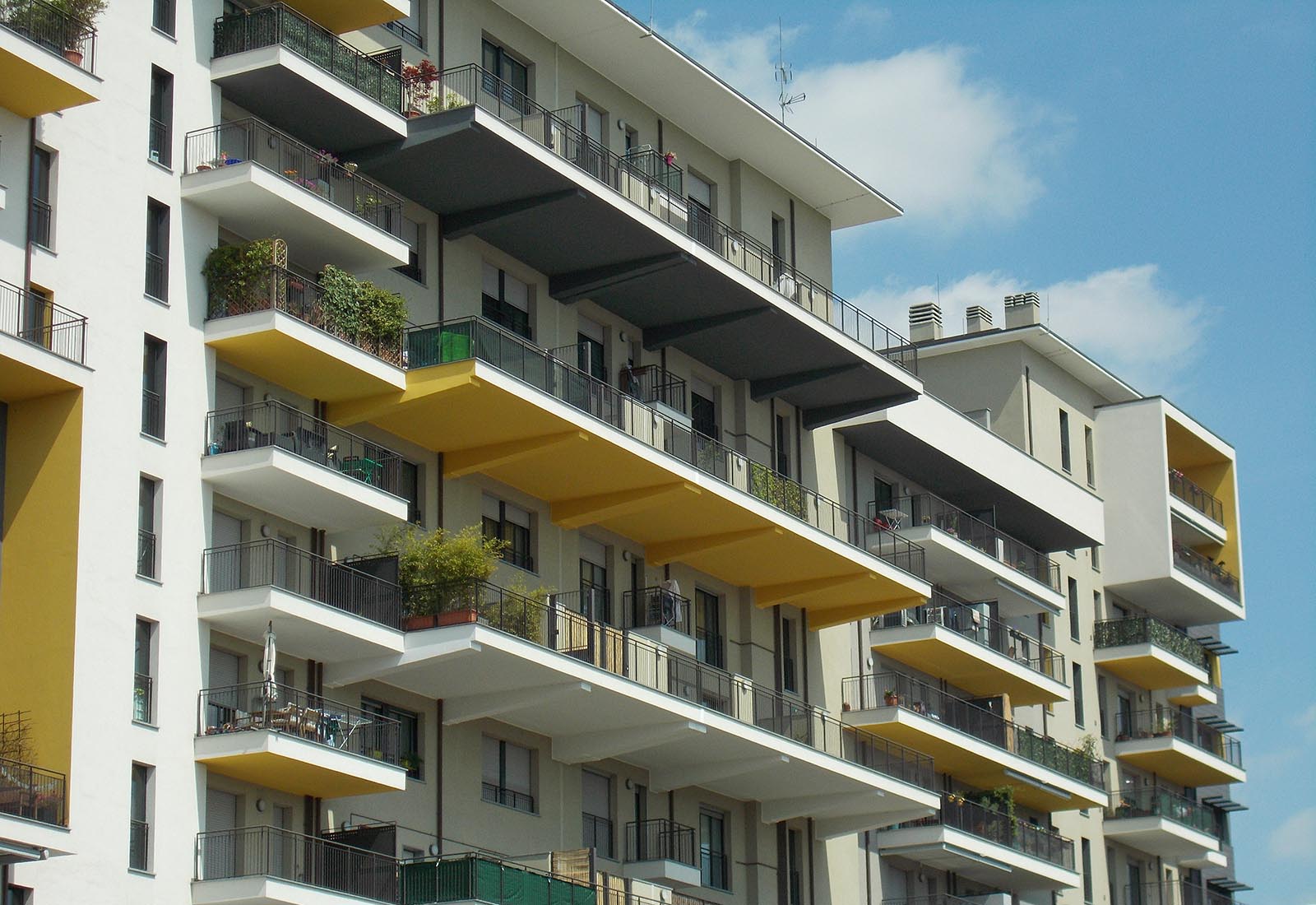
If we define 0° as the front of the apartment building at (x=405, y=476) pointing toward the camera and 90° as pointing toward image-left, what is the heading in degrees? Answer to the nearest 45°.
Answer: approximately 315°
